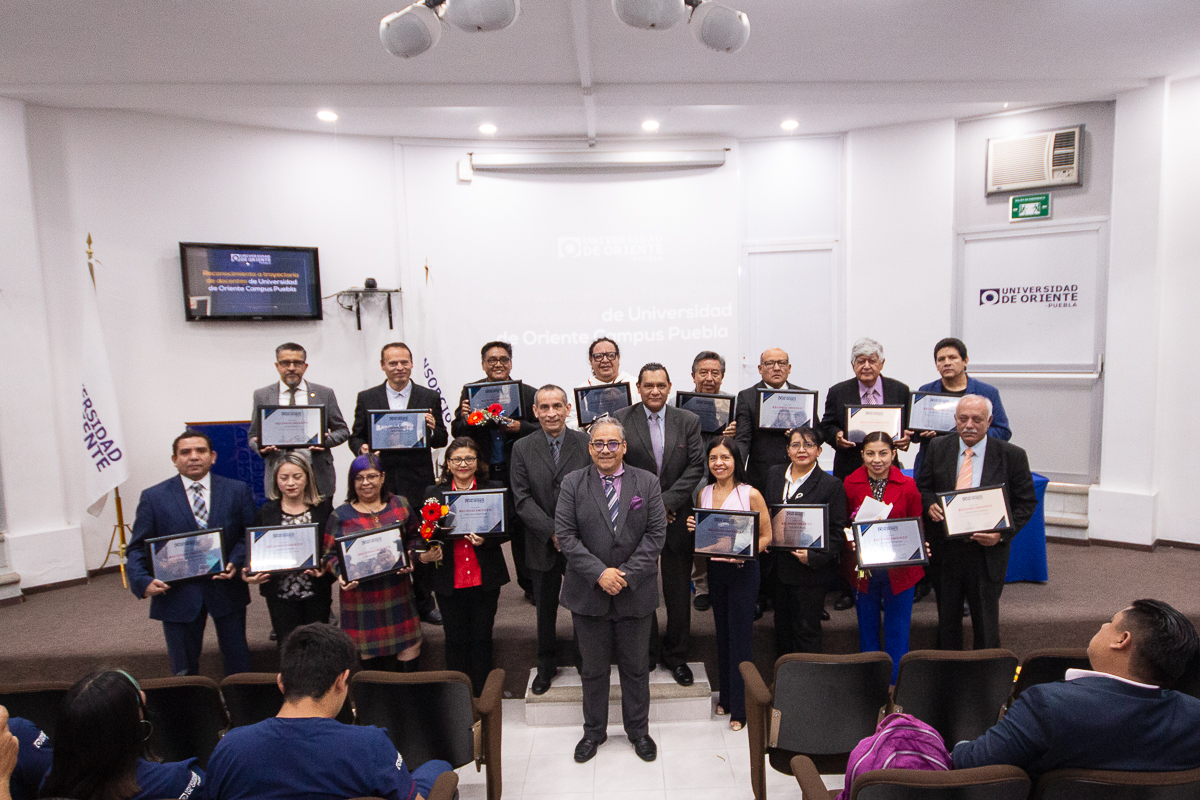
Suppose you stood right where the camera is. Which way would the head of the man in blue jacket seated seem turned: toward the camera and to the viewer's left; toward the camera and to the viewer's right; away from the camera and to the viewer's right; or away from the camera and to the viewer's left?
away from the camera and to the viewer's left

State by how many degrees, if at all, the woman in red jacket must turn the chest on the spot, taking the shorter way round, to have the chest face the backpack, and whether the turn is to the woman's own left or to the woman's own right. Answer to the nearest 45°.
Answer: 0° — they already face it

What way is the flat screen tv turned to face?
toward the camera

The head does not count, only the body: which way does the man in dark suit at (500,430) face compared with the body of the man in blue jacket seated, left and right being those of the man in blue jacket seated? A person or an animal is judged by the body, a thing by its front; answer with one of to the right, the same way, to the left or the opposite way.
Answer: the opposite way

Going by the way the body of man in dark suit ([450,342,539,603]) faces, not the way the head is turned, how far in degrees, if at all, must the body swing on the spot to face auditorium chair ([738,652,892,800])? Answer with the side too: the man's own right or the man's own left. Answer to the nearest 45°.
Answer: approximately 45° to the man's own left

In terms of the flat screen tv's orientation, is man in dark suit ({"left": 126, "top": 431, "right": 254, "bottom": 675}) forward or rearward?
forward

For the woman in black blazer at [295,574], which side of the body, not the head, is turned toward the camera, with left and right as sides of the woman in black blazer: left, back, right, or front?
front

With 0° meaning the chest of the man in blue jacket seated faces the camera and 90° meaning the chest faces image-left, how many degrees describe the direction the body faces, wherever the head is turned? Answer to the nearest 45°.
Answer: approximately 135°

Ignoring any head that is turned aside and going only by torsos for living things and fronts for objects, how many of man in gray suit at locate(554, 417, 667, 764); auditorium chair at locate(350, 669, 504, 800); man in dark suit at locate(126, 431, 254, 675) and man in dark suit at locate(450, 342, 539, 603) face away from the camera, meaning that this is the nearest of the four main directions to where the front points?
1

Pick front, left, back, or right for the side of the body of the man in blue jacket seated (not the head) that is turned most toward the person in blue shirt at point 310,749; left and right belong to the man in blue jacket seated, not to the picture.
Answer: left

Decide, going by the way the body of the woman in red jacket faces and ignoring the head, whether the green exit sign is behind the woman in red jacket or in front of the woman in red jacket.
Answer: behind

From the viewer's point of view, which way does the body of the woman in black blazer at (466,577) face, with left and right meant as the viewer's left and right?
facing the viewer

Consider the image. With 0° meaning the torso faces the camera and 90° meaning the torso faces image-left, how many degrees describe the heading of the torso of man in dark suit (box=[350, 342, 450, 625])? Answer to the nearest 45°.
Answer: approximately 0°

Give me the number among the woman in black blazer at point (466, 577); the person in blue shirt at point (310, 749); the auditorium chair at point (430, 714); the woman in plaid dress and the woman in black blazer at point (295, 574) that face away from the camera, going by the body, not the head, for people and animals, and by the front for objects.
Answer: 2
